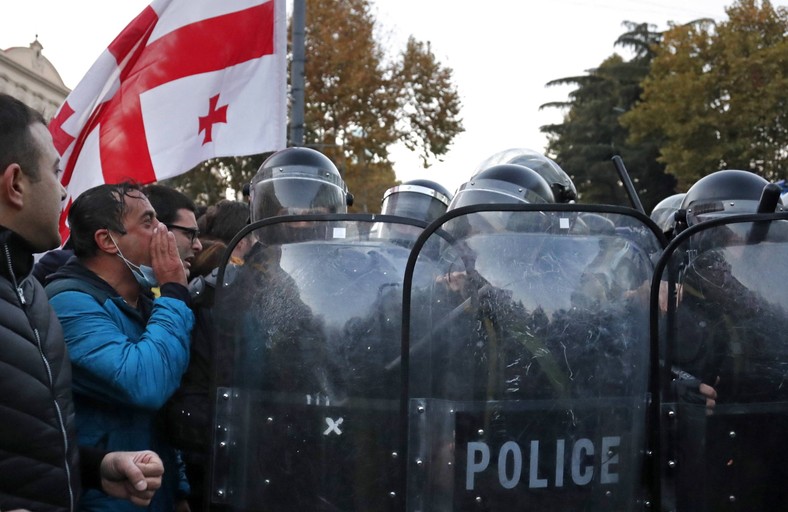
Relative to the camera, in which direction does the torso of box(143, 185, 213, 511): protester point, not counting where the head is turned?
to the viewer's right

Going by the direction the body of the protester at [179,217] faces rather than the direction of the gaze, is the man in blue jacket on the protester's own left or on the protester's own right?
on the protester's own right

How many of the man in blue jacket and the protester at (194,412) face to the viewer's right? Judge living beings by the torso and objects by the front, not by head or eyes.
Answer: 2

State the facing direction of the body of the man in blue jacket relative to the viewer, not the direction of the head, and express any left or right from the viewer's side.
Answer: facing to the right of the viewer

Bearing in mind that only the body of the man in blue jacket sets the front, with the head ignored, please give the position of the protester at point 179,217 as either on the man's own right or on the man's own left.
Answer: on the man's own left
